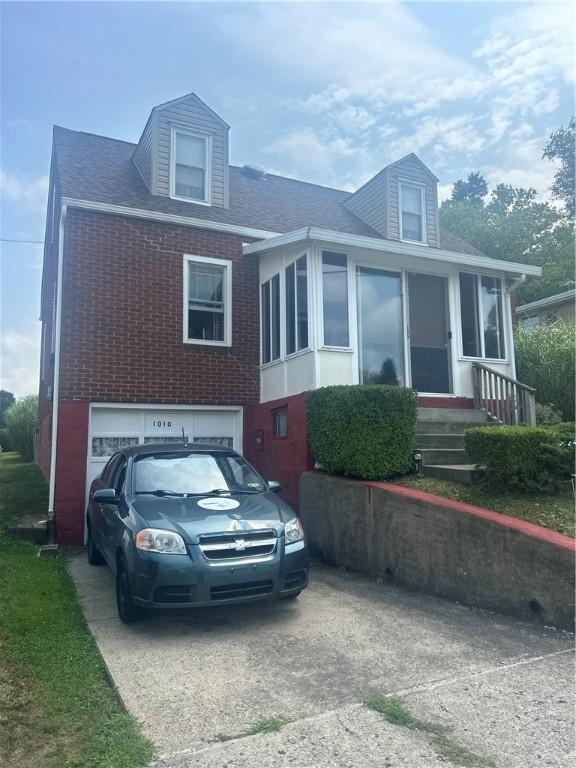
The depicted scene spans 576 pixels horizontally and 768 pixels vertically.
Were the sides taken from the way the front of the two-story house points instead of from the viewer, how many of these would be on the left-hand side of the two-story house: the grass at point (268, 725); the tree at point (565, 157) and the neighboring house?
2

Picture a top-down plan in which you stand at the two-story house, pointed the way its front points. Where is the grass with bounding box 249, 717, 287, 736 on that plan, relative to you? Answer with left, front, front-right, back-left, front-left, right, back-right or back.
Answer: front-right

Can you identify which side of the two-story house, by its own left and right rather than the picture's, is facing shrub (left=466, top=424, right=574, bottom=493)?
front

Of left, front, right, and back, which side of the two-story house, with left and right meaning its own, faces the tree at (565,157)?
left

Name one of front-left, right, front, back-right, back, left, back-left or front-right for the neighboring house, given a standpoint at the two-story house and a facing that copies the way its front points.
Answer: left

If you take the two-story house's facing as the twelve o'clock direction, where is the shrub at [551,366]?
The shrub is roughly at 10 o'clock from the two-story house.

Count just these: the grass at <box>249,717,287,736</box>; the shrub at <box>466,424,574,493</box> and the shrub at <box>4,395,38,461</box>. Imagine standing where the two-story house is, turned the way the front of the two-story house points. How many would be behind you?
1

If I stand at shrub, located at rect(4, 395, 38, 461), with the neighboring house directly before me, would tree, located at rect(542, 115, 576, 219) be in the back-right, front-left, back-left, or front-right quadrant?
front-left

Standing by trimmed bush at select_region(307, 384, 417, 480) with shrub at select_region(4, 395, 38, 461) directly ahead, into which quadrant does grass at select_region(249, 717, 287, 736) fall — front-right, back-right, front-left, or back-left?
back-left

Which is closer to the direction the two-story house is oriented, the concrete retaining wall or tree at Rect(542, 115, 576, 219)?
the concrete retaining wall

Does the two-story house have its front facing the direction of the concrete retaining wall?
yes

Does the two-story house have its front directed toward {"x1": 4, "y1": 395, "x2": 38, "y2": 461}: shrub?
no

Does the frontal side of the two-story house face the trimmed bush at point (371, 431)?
yes
